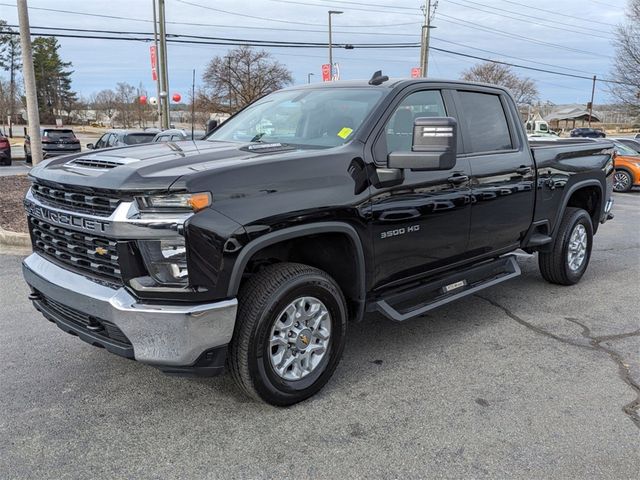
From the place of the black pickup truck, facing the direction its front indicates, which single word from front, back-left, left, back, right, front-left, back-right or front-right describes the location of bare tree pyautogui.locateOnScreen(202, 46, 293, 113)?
back-right

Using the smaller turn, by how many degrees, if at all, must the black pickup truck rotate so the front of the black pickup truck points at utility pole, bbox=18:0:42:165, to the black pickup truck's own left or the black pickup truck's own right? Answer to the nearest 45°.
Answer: approximately 90° to the black pickup truck's own right

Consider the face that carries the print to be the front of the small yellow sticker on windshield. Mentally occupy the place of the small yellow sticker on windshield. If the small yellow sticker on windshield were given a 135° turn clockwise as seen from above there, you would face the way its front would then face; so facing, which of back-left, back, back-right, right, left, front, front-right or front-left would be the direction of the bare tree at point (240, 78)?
front

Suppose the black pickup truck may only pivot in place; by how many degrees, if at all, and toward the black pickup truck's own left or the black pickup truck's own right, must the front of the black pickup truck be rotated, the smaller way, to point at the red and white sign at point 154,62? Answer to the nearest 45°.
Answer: approximately 135° to the black pickup truck's own right

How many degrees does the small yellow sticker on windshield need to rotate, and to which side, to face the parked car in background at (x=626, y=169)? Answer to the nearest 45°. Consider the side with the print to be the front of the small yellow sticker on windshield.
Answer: approximately 180°

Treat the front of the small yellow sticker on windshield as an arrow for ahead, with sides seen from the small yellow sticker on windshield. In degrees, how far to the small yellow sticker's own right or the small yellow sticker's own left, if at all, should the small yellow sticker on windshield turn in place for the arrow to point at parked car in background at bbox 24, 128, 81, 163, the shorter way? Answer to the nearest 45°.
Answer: approximately 90° to the small yellow sticker's own right

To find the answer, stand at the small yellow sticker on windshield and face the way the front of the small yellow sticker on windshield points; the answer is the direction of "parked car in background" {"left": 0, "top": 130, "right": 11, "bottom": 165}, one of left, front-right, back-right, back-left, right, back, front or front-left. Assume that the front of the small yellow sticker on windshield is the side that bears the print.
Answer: right

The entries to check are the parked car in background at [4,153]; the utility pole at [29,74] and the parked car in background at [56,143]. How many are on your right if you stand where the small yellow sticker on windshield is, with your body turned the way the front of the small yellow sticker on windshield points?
3

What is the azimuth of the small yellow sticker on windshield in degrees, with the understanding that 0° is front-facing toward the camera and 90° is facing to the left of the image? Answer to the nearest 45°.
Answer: approximately 45°

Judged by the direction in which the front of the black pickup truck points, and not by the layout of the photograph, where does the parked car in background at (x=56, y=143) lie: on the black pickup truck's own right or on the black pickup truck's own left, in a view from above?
on the black pickup truck's own right

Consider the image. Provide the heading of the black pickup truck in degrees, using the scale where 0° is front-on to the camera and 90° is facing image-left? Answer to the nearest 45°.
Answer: approximately 45°
